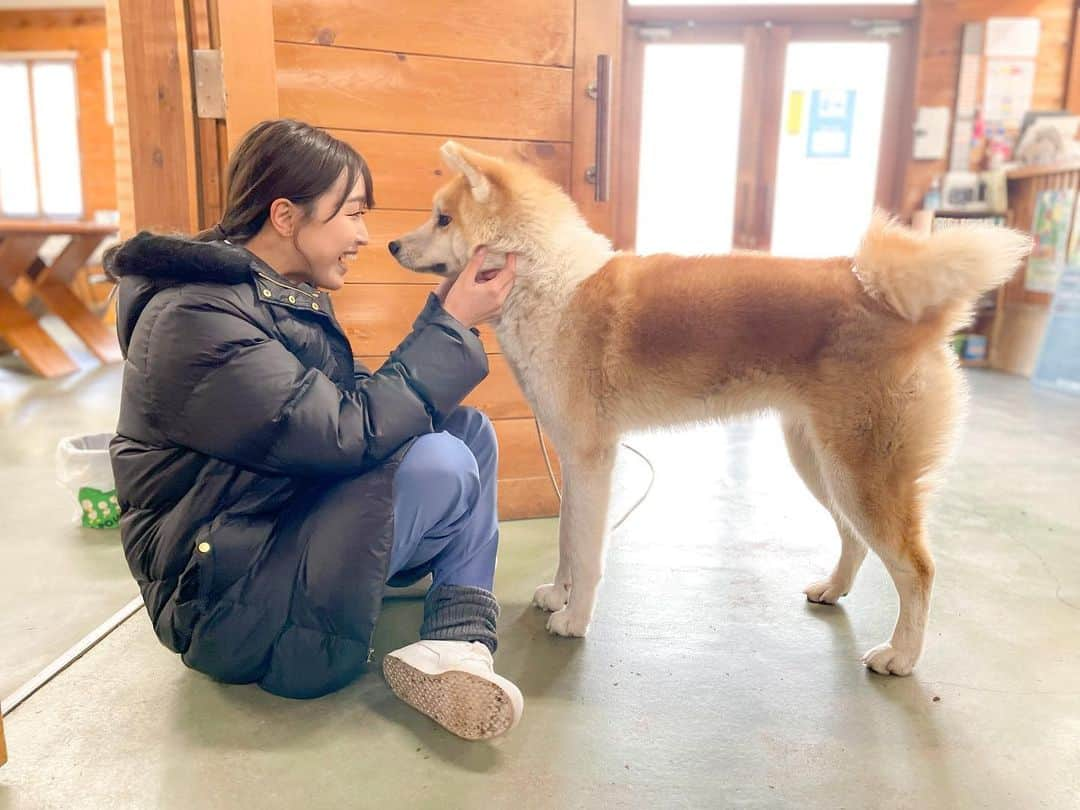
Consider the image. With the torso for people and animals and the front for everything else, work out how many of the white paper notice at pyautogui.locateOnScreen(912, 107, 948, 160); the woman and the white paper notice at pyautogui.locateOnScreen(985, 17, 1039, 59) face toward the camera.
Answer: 2

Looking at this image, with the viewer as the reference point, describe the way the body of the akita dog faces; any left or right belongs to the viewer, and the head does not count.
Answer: facing to the left of the viewer

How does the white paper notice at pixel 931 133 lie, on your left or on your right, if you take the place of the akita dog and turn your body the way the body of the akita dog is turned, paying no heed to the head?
on your right

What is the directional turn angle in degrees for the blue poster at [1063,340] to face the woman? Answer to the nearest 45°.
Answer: approximately 45° to its left

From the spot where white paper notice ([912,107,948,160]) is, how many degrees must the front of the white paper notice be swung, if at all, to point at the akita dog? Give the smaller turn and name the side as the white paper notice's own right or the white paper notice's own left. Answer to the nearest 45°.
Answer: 0° — it already faces it

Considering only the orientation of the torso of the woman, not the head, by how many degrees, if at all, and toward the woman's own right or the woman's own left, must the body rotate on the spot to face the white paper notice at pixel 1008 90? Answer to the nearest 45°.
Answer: approximately 45° to the woman's own left

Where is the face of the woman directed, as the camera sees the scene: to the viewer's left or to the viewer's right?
to the viewer's right
